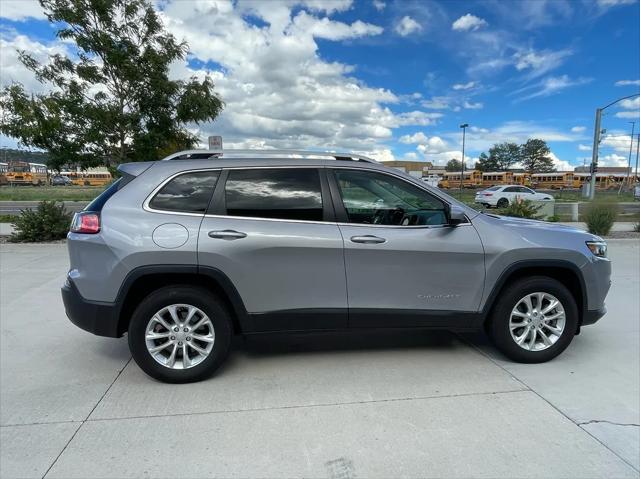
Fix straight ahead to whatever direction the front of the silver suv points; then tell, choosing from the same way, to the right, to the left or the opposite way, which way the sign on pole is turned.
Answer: to the right

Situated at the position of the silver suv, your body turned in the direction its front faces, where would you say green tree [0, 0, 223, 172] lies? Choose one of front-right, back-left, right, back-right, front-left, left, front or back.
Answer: back-left

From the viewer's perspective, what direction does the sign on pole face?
toward the camera

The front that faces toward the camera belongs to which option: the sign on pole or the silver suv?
the sign on pole

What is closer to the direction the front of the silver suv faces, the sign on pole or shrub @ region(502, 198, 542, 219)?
the shrub

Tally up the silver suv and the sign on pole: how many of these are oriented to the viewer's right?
1

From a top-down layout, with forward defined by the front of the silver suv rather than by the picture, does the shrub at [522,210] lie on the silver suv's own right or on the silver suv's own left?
on the silver suv's own left

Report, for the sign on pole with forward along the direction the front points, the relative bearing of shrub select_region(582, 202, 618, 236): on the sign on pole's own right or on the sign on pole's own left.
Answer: on the sign on pole's own left

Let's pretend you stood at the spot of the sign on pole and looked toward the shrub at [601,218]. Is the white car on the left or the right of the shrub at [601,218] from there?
left

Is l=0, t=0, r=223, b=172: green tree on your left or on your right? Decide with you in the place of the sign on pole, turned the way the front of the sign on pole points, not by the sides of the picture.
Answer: on your right

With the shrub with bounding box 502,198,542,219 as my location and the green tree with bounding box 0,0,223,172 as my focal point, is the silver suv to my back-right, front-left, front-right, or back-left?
front-left

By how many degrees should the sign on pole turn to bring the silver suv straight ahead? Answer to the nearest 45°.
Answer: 0° — it already faces it

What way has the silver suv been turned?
to the viewer's right
